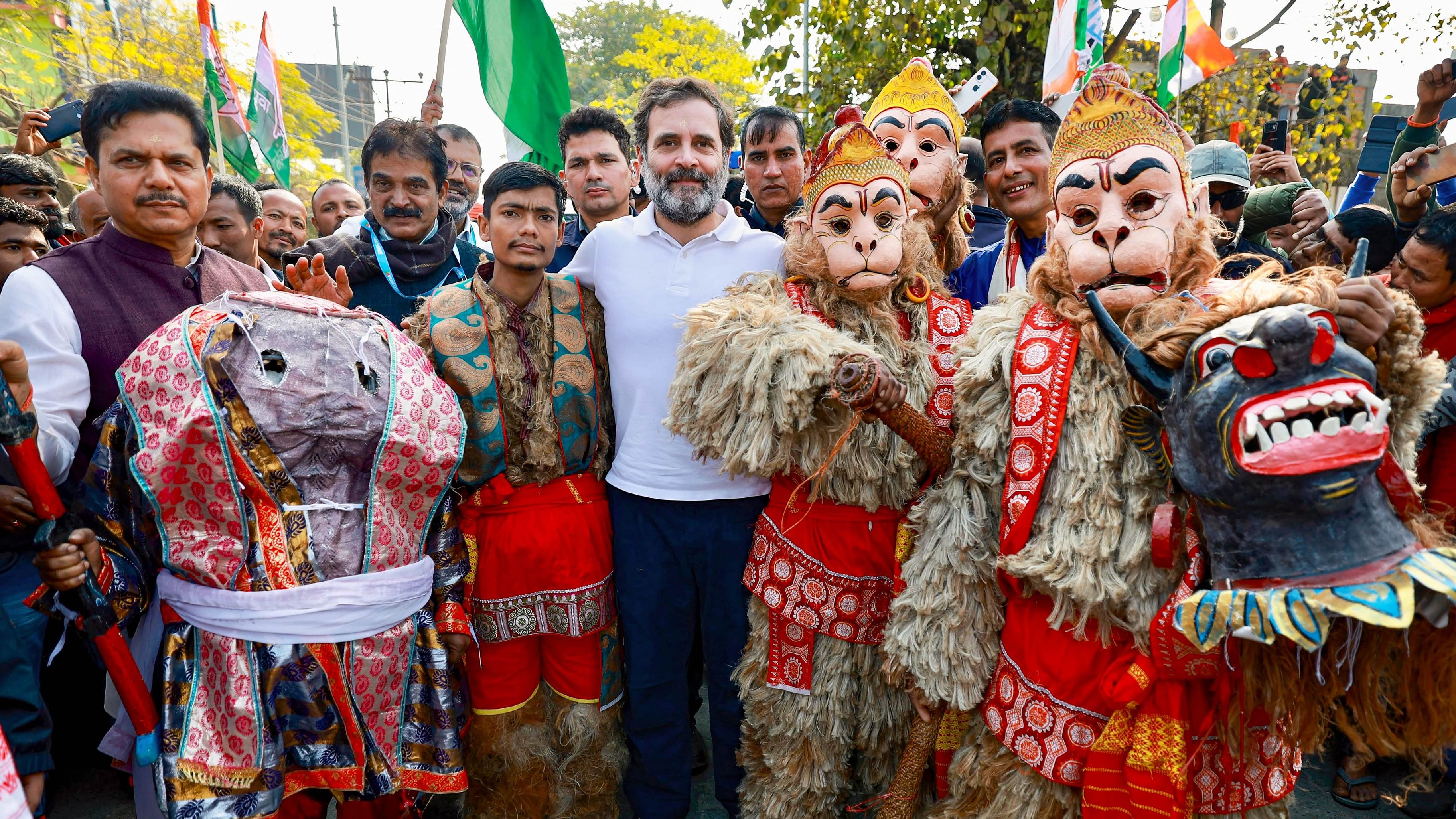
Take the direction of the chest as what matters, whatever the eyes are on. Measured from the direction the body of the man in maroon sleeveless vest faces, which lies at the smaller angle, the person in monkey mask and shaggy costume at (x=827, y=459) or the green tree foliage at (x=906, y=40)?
the person in monkey mask and shaggy costume

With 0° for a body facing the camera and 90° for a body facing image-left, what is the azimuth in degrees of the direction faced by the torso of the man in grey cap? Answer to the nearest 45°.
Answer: approximately 45°

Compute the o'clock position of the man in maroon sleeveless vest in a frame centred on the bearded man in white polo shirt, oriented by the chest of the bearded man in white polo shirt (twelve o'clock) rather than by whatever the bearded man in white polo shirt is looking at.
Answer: The man in maroon sleeveless vest is roughly at 3 o'clock from the bearded man in white polo shirt.

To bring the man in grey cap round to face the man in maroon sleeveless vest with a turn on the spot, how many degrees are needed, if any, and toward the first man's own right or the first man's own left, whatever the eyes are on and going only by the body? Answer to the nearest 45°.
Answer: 0° — they already face them

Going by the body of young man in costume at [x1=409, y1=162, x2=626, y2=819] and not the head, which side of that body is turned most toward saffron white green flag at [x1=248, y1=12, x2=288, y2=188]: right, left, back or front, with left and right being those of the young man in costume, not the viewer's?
back

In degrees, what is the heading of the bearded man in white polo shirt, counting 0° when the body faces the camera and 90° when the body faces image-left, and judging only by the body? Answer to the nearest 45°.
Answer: approximately 0°

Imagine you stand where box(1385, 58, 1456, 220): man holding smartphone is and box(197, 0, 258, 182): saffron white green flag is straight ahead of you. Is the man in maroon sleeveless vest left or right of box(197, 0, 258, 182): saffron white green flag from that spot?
left

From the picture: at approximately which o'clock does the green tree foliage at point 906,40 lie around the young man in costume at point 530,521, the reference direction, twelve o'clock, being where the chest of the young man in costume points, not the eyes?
The green tree foliage is roughly at 7 o'clock from the young man in costume.

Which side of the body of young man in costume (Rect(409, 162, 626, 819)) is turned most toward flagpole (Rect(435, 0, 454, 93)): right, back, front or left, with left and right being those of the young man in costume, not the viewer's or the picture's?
back

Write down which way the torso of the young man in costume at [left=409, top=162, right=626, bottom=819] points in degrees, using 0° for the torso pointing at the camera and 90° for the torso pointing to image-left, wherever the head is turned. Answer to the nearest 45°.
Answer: approximately 0°

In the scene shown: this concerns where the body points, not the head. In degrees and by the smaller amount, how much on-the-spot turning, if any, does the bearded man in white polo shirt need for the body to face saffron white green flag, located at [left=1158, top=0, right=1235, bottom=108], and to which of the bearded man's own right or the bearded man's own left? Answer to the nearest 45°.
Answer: approximately 135° to the bearded man's own left

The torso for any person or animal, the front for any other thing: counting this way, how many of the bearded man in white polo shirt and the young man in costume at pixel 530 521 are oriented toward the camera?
2
